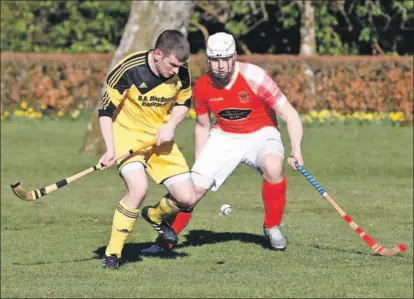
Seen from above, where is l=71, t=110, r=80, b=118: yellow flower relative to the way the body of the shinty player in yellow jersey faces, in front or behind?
behind

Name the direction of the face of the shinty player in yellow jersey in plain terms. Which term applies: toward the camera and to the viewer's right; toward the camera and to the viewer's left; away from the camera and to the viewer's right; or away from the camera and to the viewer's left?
toward the camera and to the viewer's right

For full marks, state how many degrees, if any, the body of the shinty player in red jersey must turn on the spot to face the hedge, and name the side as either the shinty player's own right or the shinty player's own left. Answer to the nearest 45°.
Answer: approximately 180°

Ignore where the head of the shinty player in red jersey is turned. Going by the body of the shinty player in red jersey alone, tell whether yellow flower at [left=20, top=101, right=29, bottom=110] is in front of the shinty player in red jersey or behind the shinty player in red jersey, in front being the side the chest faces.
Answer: behind

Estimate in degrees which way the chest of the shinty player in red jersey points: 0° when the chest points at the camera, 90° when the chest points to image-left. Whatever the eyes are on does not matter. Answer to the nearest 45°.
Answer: approximately 0°

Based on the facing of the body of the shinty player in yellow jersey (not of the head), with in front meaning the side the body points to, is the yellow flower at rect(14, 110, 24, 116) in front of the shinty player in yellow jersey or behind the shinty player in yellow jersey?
behind

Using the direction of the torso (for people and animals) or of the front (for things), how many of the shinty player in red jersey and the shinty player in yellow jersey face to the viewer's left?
0

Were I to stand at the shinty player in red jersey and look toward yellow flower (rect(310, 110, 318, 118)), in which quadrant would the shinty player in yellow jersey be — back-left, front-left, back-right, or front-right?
back-left

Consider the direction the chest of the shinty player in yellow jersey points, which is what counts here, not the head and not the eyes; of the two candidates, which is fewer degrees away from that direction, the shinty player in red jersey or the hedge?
the shinty player in red jersey
